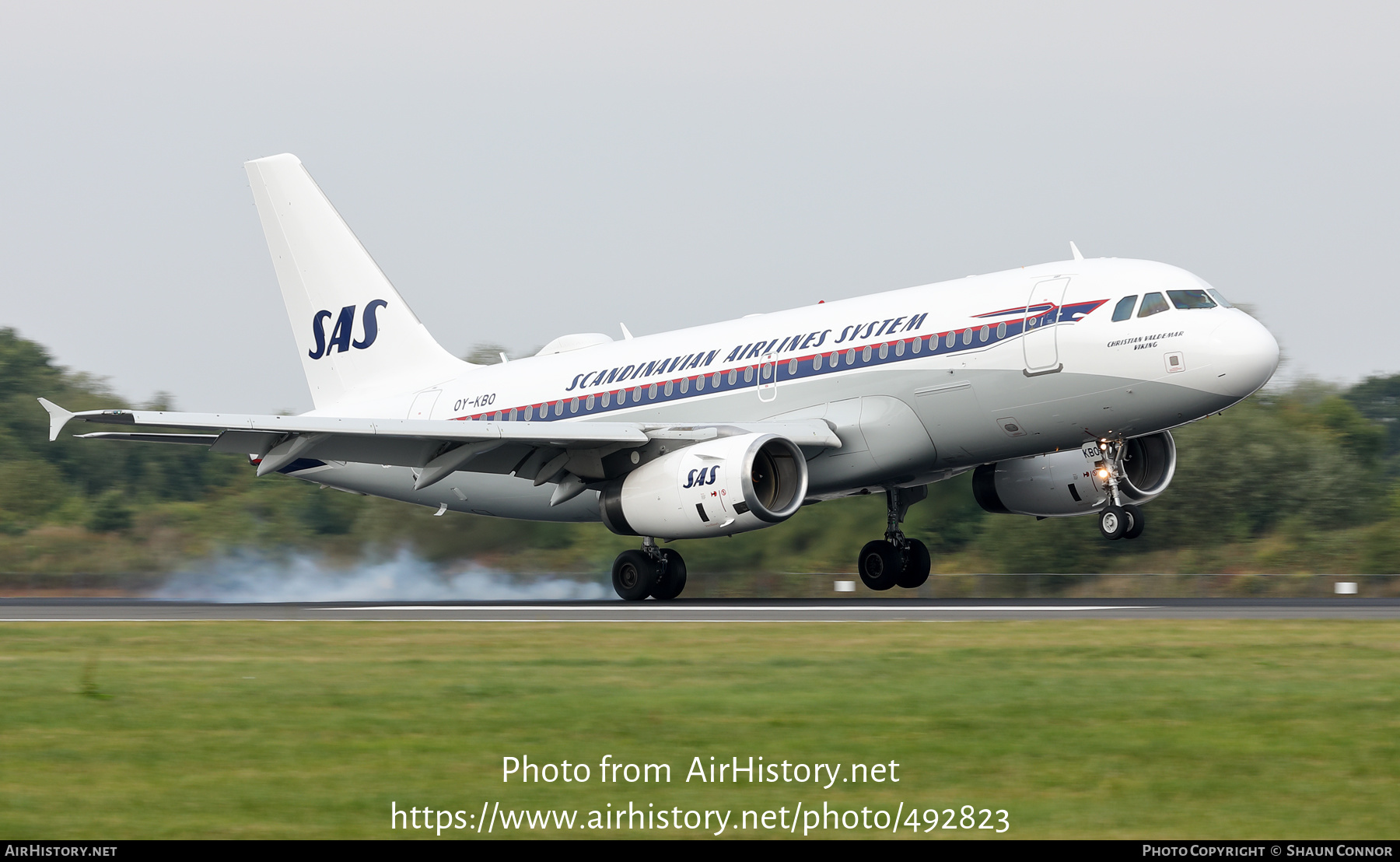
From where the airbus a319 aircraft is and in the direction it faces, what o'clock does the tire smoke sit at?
The tire smoke is roughly at 6 o'clock from the airbus a319 aircraft.

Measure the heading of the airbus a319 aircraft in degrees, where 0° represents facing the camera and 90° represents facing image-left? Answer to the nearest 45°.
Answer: approximately 315°
